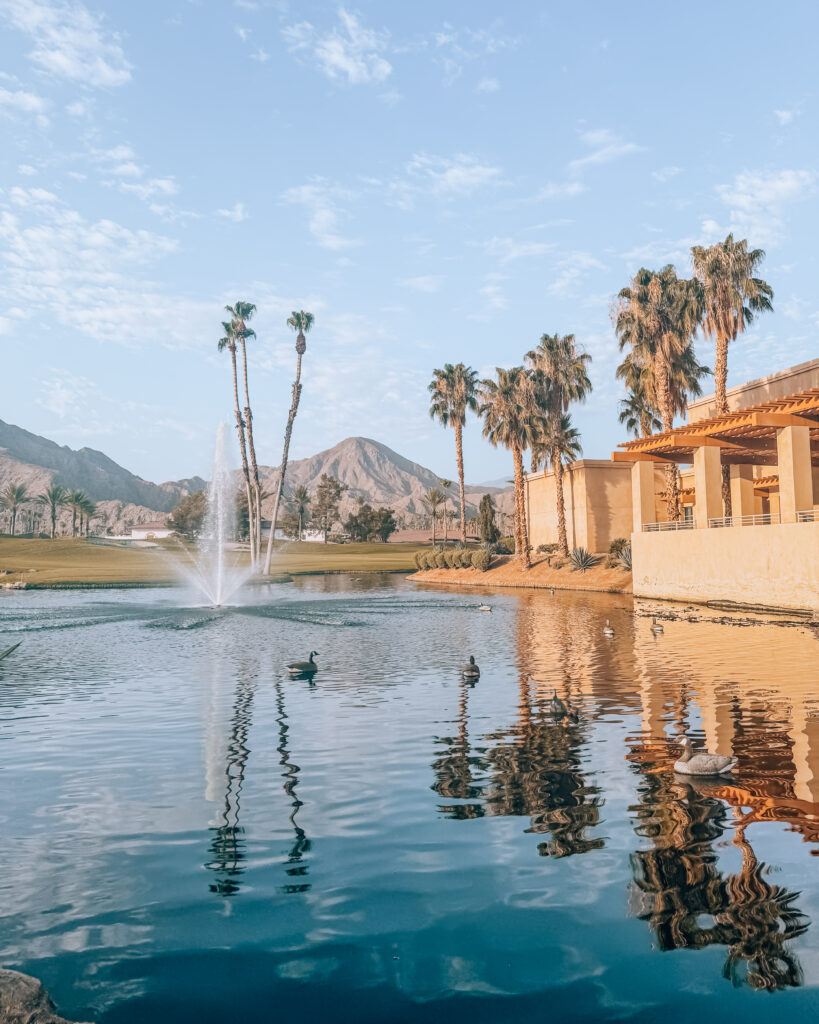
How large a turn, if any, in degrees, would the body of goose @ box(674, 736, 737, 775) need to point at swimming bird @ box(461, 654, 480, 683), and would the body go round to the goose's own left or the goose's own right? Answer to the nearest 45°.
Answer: approximately 45° to the goose's own right

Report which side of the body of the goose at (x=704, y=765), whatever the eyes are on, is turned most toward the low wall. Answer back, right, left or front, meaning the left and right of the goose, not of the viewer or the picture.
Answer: right

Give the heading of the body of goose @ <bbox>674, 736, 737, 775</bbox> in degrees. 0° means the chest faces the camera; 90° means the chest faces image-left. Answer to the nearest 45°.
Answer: approximately 90°

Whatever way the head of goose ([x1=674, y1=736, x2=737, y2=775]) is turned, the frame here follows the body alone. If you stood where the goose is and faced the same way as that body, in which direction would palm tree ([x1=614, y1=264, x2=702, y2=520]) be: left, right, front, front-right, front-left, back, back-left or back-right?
right

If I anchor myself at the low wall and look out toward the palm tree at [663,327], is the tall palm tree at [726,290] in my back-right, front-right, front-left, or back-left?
front-right

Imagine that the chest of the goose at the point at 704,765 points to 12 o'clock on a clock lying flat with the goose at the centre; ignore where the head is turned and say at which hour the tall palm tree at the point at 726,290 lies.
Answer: The tall palm tree is roughly at 3 o'clock from the goose.

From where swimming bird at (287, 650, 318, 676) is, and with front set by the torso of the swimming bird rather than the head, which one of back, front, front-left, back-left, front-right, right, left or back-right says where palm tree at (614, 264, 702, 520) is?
front-left

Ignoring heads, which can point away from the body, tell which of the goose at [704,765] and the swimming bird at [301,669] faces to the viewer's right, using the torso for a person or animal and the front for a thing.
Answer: the swimming bird

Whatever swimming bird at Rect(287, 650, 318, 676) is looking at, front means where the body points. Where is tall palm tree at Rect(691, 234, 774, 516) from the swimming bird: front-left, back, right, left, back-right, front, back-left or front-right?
front-left

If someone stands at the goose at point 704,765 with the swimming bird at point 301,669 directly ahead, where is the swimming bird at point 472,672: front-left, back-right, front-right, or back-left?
front-right

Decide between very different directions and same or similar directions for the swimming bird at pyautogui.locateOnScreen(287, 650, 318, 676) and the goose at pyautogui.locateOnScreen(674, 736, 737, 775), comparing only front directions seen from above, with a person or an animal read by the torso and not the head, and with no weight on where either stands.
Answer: very different directions

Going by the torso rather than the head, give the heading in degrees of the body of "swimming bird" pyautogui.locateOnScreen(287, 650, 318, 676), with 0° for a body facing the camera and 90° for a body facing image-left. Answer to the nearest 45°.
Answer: approximately 270°
